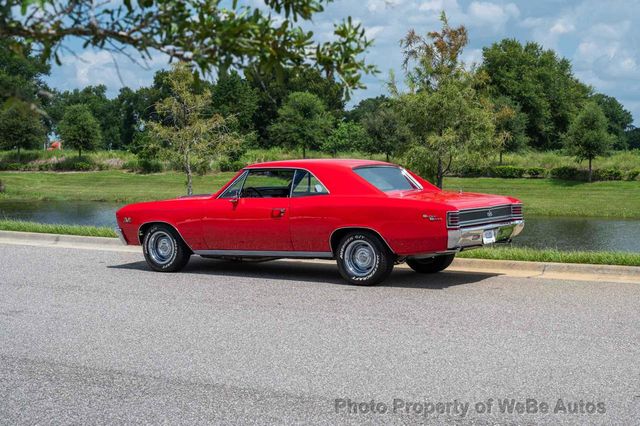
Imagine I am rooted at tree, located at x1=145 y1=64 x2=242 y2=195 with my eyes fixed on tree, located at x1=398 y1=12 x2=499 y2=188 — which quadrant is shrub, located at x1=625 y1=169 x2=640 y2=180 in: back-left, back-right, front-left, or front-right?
front-left

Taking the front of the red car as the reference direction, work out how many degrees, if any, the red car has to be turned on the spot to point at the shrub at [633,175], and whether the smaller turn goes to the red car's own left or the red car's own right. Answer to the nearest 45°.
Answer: approximately 90° to the red car's own right

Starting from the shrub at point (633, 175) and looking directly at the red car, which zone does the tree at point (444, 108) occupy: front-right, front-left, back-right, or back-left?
front-right

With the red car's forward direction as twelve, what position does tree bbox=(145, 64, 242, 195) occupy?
The tree is roughly at 1 o'clock from the red car.

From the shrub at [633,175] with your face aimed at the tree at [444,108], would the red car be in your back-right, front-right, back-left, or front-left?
front-left

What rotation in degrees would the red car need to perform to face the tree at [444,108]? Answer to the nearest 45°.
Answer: approximately 45° to its right

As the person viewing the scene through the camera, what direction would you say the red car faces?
facing away from the viewer and to the left of the viewer
